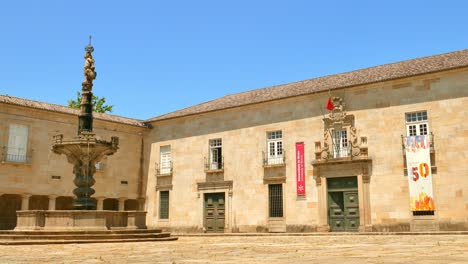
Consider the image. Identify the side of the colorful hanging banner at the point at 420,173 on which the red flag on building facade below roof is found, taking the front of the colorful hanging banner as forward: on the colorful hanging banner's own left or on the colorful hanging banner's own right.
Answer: on the colorful hanging banner's own right

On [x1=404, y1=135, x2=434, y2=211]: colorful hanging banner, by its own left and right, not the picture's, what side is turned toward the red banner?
right

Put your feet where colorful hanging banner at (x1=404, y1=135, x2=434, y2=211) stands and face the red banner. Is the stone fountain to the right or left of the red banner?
left

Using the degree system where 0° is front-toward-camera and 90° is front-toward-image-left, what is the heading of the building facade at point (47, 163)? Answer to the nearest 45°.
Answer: approximately 315°

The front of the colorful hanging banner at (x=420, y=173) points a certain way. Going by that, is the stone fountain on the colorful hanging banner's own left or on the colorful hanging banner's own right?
on the colorful hanging banner's own right

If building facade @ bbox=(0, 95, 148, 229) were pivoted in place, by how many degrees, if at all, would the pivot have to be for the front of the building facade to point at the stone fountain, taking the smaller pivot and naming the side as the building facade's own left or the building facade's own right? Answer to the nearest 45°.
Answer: approximately 45° to the building facade's own right

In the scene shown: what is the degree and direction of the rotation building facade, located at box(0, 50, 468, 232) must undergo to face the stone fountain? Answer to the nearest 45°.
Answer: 0° — it already faces it

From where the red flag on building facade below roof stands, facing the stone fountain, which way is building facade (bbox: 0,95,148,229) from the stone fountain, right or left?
right
